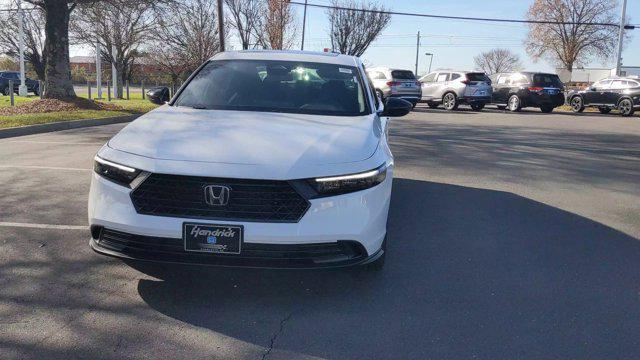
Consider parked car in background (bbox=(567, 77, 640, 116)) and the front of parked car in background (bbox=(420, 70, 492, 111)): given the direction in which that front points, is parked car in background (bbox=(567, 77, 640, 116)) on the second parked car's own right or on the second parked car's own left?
on the second parked car's own right

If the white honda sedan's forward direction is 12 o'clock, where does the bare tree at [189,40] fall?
The bare tree is roughly at 6 o'clock from the white honda sedan.

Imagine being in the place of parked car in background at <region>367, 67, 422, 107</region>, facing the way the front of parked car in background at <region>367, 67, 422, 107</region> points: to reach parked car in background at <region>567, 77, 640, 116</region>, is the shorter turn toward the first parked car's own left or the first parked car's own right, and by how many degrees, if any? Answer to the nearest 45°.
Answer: approximately 135° to the first parked car's own right

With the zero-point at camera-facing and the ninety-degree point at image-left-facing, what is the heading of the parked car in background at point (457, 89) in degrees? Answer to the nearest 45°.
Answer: approximately 135°

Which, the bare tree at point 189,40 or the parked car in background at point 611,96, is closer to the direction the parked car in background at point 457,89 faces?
the bare tree

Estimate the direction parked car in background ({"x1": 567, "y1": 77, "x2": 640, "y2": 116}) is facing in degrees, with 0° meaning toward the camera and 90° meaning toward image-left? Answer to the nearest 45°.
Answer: approximately 135°

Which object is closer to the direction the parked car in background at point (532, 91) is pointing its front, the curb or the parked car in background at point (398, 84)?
the parked car in background

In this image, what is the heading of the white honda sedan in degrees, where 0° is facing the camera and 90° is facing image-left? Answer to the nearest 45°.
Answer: approximately 0°
